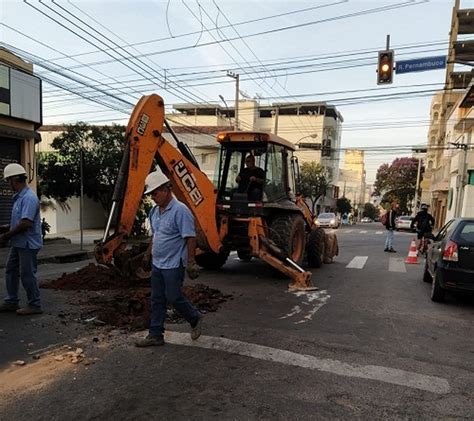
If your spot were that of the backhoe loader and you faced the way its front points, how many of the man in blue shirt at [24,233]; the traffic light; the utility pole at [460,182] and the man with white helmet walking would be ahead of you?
2

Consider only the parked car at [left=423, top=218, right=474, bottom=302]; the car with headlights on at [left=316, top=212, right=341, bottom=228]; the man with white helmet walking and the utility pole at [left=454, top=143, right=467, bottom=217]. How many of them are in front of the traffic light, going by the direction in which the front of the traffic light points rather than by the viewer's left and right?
2

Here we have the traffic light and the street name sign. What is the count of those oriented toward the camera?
2

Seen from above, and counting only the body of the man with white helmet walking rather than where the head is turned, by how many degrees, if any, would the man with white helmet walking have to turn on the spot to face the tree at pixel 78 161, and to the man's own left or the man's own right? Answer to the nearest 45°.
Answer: approximately 135° to the man's own right

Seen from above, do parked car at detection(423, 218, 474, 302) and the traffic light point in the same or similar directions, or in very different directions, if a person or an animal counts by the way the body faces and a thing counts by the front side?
very different directions

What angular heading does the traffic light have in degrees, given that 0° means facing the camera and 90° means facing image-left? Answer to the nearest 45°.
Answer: approximately 0°

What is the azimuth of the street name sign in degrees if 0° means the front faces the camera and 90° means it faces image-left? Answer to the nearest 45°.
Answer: approximately 0°

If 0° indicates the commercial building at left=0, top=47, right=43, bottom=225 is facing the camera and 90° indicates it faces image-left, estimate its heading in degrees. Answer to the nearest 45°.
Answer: approximately 315°

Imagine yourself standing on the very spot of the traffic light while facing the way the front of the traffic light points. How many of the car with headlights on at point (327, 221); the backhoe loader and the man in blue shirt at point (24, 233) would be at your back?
1

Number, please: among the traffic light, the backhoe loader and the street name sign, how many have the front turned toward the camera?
2

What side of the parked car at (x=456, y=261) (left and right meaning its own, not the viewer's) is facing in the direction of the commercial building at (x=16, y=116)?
left

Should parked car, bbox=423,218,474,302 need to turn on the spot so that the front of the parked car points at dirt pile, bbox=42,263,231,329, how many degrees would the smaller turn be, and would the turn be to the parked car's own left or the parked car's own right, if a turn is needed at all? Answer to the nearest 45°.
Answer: approximately 135° to the parked car's own left

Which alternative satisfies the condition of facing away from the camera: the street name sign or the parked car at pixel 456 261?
the parked car

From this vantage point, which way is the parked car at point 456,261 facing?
away from the camera

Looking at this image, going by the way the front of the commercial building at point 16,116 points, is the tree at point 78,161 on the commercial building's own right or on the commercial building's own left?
on the commercial building's own left
